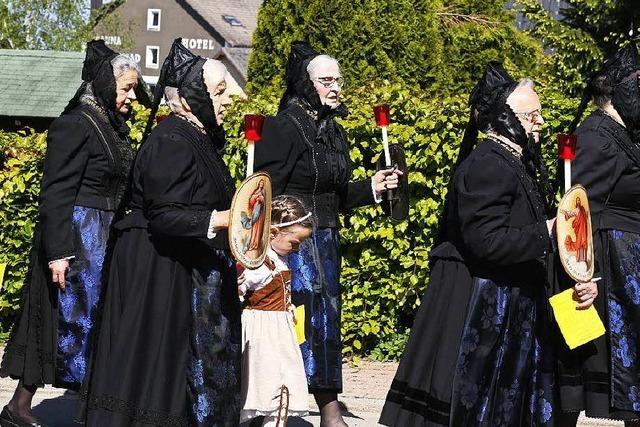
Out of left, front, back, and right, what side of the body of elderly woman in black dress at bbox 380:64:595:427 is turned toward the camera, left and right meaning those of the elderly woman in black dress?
right

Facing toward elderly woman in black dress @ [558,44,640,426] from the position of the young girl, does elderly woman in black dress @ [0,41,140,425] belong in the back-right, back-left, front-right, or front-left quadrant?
back-left

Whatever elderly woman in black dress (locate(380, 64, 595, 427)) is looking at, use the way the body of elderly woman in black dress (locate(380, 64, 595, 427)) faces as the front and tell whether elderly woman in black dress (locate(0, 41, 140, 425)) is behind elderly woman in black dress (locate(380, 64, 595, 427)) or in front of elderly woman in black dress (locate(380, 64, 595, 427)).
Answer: behind

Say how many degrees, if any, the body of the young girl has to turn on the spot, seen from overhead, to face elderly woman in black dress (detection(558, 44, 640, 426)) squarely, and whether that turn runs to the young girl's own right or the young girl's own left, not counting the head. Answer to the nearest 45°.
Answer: approximately 45° to the young girl's own left

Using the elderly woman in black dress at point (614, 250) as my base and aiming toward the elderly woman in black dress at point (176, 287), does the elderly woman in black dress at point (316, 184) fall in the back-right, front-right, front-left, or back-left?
front-right

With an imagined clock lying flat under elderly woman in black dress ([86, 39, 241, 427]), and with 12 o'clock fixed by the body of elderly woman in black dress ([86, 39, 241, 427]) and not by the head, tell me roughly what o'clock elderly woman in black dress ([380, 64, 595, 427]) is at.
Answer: elderly woman in black dress ([380, 64, 595, 427]) is roughly at 12 o'clock from elderly woman in black dress ([86, 39, 241, 427]).

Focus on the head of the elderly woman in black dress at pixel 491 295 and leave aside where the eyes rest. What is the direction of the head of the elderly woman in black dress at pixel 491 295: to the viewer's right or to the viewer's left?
to the viewer's right

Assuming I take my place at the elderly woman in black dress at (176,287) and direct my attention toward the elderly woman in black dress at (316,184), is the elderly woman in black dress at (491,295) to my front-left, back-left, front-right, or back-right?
front-right

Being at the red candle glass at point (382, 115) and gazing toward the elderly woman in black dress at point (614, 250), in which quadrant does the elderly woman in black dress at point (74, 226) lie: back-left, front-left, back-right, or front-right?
back-right

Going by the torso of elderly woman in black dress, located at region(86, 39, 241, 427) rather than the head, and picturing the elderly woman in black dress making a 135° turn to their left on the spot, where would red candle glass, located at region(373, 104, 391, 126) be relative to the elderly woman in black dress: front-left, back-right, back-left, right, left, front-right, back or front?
right

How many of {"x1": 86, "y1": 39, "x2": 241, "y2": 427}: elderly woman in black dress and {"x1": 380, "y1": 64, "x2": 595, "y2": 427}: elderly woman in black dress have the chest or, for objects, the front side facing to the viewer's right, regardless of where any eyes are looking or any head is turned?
2

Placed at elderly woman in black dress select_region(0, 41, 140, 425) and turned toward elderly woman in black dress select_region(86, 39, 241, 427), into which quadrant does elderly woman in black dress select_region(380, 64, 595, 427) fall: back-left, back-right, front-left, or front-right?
front-left

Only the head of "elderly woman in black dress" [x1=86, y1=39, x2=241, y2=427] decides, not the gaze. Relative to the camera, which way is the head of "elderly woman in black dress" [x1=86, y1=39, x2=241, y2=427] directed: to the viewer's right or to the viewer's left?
to the viewer's right

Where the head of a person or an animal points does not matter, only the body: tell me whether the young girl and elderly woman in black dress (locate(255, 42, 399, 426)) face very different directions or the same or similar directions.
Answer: same or similar directions
